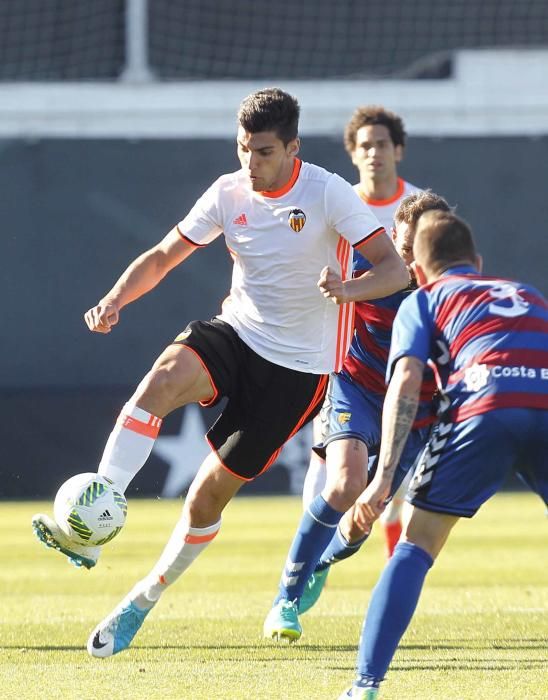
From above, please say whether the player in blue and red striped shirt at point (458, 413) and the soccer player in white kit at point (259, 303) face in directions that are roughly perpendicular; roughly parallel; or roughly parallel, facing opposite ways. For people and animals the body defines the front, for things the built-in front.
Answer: roughly perpendicular

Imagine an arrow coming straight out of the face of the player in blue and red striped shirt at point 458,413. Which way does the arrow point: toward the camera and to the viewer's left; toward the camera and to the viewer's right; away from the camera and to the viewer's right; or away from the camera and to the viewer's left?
away from the camera and to the viewer's left

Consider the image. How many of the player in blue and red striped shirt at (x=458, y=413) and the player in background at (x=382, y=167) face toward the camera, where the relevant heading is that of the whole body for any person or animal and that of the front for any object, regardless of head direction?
1

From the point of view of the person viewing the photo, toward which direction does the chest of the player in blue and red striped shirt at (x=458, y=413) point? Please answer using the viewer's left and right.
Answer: facing away from the viewer and to the left of the viewer

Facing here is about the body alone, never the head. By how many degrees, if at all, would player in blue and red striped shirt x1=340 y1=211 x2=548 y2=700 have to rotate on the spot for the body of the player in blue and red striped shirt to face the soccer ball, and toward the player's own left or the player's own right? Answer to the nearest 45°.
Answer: approximately 45° to the player's own left

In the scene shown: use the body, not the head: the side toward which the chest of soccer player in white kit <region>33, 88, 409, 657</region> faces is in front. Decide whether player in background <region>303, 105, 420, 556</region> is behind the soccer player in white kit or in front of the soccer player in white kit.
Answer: behind

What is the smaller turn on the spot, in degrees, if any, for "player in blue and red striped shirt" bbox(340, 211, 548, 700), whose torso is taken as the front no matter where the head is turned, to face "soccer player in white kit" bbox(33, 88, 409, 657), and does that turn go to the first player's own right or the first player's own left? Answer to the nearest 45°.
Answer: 0° — they already face them

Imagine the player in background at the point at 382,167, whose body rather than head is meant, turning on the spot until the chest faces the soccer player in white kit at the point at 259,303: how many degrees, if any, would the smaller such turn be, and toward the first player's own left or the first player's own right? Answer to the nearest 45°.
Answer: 0° — they already face them
